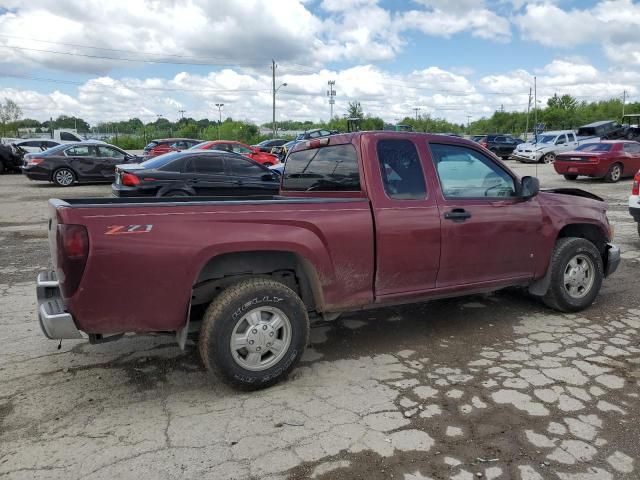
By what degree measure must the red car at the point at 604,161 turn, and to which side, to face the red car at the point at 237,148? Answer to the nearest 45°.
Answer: approximately 135° to its left

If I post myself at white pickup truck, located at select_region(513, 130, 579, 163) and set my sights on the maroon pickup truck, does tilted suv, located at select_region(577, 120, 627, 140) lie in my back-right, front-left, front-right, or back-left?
back-left

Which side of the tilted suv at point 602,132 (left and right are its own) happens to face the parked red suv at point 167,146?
front

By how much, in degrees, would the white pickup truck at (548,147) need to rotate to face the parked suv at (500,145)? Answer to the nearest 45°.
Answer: approximately 90° to its right

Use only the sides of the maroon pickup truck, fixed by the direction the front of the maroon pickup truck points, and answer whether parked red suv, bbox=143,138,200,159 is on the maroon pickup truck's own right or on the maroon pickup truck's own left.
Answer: on the maroon pickup truck's own left

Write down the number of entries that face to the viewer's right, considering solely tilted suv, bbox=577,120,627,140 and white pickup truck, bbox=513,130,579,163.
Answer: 1

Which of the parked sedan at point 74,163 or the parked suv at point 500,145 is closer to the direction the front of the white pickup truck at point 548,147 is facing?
the parked sedan

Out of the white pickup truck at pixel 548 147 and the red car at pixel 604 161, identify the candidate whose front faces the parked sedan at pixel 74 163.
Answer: the white pickup truck

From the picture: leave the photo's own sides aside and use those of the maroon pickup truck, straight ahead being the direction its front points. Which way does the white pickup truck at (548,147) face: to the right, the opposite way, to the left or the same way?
the opposite way

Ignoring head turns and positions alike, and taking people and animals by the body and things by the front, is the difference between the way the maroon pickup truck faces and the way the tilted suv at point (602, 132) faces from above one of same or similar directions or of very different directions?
very different directions

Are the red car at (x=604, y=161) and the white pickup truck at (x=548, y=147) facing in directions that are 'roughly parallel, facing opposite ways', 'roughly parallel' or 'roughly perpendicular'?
roughly parallel, facing opposite ways

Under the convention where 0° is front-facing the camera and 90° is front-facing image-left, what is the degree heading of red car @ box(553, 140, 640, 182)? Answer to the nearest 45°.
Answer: approximately 225°

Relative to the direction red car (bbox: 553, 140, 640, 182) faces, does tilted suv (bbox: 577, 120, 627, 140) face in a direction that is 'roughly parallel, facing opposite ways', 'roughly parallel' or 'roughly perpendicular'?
roughly parallel

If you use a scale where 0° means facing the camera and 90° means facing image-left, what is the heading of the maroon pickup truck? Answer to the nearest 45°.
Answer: approximately 225°

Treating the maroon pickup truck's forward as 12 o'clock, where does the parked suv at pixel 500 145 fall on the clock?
The parked suv is roughly at 11 o'clock from the maroon pickup truck.

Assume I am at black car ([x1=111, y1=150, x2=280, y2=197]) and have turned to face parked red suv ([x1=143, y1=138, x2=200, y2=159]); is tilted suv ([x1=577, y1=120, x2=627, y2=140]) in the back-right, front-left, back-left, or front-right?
front-right

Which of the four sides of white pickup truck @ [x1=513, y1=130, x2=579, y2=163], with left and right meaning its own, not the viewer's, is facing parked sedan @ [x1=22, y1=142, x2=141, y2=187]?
front
